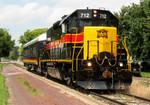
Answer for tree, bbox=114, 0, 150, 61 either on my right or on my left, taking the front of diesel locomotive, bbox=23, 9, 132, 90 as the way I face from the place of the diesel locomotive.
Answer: on my left

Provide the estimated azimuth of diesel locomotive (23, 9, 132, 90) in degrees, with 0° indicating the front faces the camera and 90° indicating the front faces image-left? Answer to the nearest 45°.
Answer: approximately 315°
